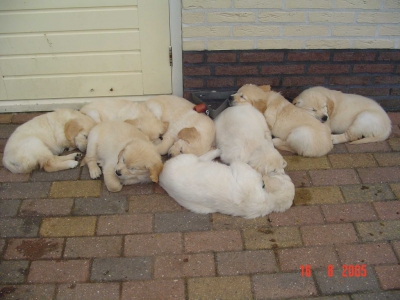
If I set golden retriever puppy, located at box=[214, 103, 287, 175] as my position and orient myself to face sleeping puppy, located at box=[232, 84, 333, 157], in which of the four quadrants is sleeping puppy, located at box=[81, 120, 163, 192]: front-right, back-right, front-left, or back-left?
back-left

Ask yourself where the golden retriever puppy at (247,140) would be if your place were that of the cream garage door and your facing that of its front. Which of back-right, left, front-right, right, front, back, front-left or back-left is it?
front-left

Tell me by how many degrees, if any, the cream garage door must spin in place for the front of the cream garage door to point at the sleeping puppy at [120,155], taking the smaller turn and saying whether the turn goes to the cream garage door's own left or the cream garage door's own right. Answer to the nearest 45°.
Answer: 0° — it already faces it

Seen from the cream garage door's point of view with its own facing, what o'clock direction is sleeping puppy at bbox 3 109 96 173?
The sleeping puppy is roughly at 1 o'clock from the cream garage door.

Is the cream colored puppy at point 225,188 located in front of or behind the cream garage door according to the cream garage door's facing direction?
in front

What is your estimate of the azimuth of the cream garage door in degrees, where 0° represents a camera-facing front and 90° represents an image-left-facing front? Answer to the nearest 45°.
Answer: approximately 0°

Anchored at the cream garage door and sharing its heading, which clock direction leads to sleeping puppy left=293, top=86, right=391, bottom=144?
The sleeping puppy is roughly at 10 o'clock from the cream garage door.

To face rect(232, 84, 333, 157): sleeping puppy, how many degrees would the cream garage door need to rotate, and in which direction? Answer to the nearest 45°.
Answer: approximately 45° to its left
